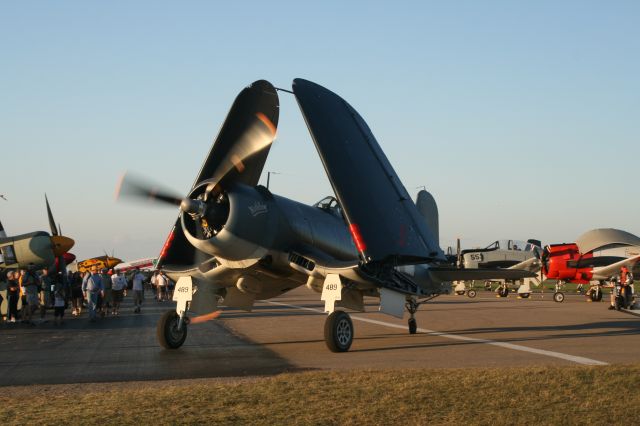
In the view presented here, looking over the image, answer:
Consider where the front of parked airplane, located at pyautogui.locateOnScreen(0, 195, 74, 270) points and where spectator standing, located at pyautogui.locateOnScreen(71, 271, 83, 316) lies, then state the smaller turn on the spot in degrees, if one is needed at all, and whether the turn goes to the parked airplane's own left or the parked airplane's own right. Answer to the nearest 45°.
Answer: approximately 45° to the parked airplane's own right

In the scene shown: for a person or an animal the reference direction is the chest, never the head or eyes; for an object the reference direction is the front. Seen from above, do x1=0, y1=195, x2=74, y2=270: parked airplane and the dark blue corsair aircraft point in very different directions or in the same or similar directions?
very different directions

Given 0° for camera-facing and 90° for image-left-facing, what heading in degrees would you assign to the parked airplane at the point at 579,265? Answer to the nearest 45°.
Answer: approximately 90°

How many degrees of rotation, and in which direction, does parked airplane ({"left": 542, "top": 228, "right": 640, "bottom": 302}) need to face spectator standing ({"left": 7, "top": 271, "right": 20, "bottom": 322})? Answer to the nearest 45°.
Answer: approximately 45° to its left

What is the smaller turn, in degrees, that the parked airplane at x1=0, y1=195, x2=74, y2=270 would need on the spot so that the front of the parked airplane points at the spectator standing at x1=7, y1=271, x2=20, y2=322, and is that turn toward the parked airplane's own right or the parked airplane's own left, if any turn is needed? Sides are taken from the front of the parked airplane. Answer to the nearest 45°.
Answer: approximately 90° to the parked airplane's own right

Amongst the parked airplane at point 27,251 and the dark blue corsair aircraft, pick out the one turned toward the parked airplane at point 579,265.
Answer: the parked airplane at point 27,251

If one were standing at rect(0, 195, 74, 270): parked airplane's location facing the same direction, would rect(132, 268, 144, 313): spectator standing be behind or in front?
in front

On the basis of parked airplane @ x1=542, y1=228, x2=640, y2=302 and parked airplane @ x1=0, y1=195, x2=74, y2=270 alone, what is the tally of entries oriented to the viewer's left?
1

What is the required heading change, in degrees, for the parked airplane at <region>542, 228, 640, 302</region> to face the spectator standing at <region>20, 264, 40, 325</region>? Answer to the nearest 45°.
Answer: approximately 45° to its left

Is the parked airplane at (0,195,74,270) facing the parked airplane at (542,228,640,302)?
yes

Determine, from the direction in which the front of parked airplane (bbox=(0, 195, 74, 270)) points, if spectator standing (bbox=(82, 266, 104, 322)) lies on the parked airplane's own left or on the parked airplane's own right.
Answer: on the parked airplane's own right

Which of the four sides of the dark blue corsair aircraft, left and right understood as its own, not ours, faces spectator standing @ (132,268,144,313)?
right

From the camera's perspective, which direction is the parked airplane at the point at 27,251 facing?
to the viewer's right

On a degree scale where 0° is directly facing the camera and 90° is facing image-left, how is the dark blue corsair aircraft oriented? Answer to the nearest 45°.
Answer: approximately 45°

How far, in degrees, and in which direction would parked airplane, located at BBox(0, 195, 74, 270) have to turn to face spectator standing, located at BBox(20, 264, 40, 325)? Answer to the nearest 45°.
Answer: approximately 90° to its right

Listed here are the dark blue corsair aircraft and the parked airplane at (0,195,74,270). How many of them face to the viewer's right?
1
